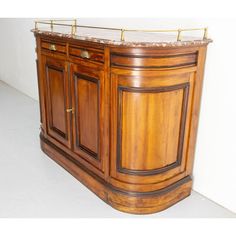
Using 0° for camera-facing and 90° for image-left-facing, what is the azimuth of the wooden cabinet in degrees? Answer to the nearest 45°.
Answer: approximately 45°
